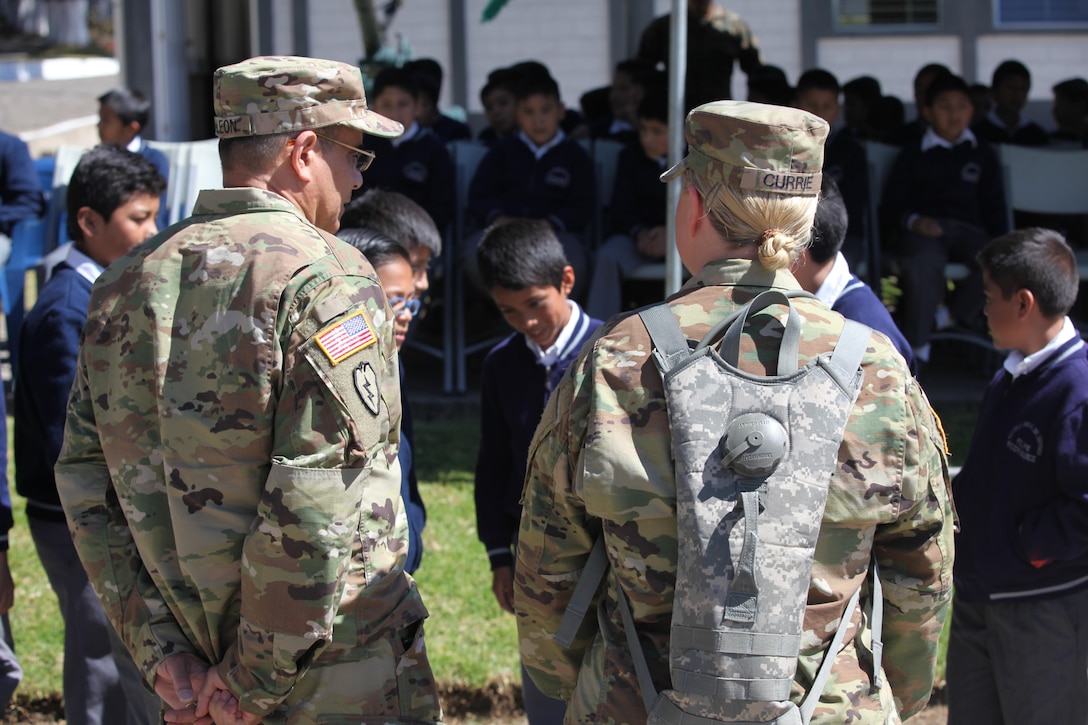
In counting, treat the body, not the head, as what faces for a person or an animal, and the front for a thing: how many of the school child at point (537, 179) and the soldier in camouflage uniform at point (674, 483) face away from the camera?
1

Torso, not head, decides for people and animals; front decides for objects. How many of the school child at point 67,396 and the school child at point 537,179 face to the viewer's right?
1

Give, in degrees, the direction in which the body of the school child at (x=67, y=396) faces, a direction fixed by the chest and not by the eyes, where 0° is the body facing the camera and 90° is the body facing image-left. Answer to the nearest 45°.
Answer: approximately 270°

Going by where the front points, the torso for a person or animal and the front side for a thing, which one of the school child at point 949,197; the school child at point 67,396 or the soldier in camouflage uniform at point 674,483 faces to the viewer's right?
the school child at point 67,396

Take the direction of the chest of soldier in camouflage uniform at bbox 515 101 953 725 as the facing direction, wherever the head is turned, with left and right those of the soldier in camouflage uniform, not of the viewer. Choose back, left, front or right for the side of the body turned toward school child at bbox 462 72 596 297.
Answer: front

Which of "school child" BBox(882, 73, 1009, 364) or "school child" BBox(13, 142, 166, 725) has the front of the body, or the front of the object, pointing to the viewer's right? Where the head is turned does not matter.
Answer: "school child" BBox(13, 142, 166, 725)

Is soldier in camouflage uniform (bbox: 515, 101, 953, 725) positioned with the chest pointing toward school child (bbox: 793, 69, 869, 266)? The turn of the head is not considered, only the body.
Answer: yes

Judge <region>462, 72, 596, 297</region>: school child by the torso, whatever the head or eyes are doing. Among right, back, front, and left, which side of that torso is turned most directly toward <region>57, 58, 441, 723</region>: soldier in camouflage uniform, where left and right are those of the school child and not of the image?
front
